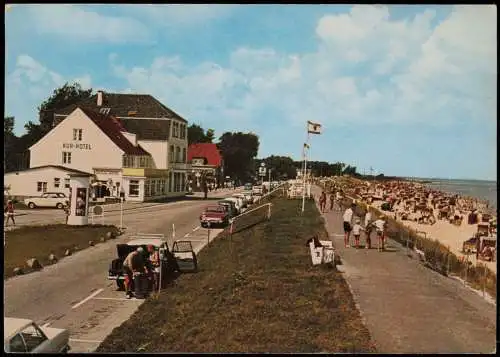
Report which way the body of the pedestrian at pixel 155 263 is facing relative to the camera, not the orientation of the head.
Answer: to the viewer's left

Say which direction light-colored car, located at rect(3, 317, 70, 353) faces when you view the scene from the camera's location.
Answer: facing away from the viewer and to the right of the viewer

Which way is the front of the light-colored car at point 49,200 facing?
to the viewer's left

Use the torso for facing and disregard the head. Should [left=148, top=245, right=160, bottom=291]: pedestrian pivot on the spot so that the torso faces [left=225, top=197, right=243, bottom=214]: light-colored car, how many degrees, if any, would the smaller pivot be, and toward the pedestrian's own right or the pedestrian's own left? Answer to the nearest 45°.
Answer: approximately 135° to the pedestrian's own right

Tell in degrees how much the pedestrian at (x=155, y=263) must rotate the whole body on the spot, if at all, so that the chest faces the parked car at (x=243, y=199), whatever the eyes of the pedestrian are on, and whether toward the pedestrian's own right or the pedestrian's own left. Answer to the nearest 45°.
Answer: approximately 135° to the pedestrian's own right

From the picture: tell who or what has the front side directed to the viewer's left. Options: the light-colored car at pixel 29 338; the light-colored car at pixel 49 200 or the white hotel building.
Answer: the light-colored car at pixel 49 200

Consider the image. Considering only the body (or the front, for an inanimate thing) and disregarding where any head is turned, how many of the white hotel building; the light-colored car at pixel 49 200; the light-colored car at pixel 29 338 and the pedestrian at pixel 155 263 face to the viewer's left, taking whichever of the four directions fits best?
2

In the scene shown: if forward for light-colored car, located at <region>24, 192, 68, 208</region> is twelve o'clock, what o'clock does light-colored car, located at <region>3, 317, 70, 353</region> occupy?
light-colored car, located at <region>3, 317, 70, 353</region> is roughly at 9 o'clock from light-colored car, located at <region>24, 192, 68, 208</region>.
